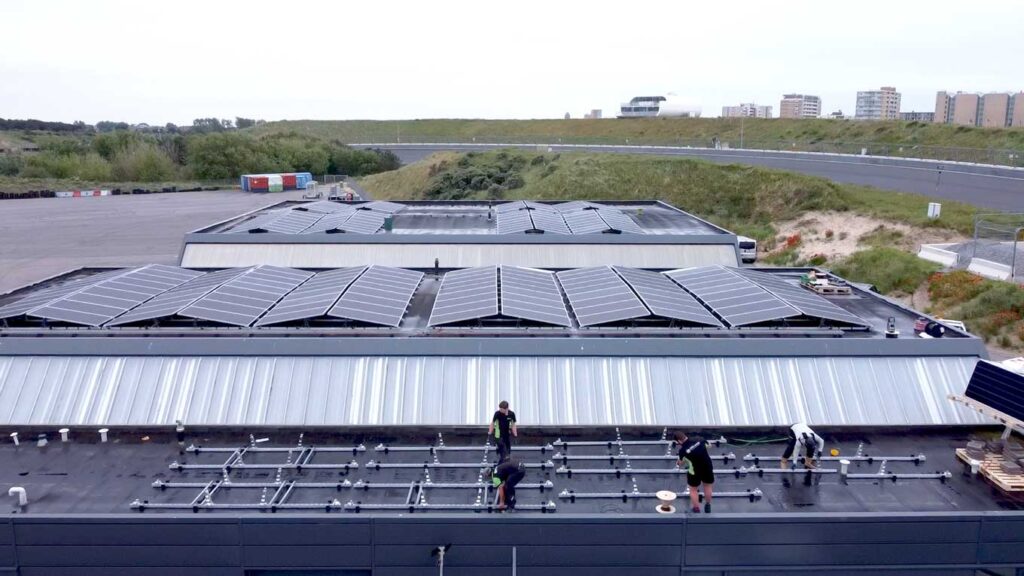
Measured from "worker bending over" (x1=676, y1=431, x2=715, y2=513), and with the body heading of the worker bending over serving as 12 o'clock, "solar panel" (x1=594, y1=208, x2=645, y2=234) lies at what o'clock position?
The solar panel is roughly at 1 o'clock from the worker bending over.

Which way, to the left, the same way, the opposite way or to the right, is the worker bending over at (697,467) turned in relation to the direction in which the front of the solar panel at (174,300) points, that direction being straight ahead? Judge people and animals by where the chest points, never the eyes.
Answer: to the right

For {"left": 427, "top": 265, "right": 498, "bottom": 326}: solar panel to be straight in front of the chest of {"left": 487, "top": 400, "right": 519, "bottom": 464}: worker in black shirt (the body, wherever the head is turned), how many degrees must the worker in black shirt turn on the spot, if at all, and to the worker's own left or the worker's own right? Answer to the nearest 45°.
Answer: approximately 180°

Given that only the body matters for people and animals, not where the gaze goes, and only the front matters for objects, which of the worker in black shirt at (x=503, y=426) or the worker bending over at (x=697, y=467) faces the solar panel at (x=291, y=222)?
the worker bending over

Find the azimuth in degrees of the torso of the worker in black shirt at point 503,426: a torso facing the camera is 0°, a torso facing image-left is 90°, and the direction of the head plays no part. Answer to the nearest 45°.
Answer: approximately 0°

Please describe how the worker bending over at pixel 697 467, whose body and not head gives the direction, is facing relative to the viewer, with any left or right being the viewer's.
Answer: facing away from the viewer and to the left of the viewer

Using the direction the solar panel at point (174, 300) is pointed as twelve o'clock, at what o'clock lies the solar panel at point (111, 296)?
the solar panel at point (111, 296) is roughly at 1 o'clock from the solar panel at point (174, 300).

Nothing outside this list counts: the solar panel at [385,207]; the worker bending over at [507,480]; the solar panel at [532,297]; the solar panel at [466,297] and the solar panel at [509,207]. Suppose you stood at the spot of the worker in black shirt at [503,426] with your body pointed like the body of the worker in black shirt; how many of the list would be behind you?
4

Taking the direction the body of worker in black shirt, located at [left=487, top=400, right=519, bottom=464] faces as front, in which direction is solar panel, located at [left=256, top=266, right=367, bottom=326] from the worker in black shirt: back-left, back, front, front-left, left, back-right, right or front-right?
back-right

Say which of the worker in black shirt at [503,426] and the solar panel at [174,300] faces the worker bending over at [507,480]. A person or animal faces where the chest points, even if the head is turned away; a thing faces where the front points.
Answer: the worker in black shirt

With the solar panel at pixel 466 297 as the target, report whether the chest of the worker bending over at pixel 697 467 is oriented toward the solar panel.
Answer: yes
